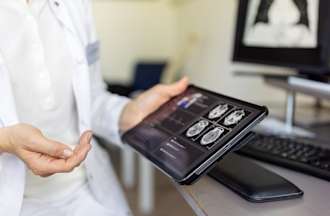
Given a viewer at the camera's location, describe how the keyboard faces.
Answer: facing the viewer and to the left of the viewer
